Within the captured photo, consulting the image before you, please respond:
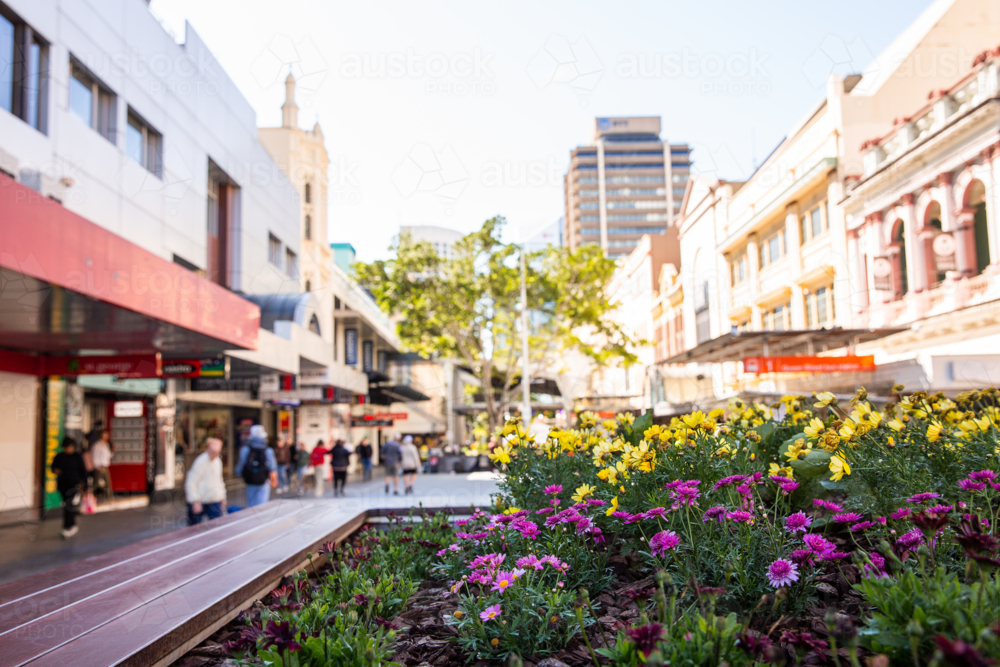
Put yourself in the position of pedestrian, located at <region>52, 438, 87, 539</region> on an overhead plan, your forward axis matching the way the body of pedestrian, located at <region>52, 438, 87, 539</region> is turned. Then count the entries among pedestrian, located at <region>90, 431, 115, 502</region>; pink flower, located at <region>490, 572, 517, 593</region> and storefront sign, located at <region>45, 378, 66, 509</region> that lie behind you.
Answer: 2

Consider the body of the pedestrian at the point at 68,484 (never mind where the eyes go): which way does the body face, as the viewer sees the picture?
toward the camera

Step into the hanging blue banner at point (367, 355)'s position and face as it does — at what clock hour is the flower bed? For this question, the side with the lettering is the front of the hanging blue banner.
The flower bed is roughly at 12 o'clock from the hanging blue banner.

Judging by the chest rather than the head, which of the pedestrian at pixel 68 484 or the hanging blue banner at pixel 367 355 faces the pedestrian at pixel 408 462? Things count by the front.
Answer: the hanging blue banner

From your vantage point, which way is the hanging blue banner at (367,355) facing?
toward the camera

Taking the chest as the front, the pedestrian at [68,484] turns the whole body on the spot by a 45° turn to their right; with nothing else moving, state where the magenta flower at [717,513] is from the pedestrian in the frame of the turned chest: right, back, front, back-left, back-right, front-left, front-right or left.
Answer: front-left

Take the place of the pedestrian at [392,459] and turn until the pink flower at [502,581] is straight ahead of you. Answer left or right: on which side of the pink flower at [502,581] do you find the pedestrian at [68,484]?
right

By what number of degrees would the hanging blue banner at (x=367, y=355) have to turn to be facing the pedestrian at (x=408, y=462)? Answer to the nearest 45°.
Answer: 0° — it already faces them

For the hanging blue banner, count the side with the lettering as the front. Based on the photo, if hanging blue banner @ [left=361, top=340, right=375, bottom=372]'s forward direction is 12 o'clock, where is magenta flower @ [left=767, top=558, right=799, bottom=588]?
The magenta flower is roughly at 12 o'clock from the hanging blue banner.

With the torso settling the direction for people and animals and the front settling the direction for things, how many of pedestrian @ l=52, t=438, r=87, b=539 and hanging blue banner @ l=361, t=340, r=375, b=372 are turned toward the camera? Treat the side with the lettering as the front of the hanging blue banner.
2

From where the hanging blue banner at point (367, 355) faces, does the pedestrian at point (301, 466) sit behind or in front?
in front

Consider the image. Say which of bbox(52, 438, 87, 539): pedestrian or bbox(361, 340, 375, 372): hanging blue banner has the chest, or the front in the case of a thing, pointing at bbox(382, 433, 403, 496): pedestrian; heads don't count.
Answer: the hanging blue banner

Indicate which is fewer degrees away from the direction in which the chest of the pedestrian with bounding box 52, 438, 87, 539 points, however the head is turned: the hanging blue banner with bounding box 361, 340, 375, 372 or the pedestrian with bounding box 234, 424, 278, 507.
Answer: the pedestrian

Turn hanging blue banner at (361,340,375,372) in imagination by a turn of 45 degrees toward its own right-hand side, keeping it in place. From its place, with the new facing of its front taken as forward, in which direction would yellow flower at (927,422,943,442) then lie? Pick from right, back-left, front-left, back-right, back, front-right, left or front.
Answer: front-left

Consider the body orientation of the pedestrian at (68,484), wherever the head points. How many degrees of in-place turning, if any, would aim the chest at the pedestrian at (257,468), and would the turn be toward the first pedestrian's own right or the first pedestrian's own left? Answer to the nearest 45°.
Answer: approximately 45° to the first pedestrian's own left

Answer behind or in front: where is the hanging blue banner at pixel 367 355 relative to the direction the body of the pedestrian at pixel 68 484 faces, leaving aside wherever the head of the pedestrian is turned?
behind

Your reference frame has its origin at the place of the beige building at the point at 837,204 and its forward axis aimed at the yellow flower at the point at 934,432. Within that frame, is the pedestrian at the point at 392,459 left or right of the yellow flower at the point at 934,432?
right
